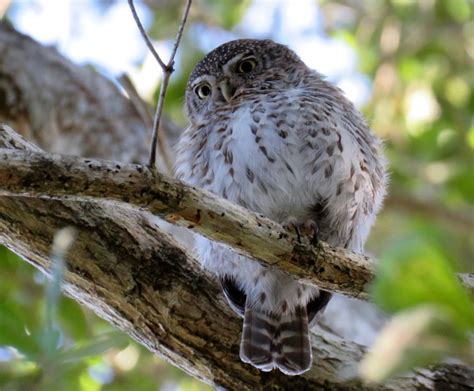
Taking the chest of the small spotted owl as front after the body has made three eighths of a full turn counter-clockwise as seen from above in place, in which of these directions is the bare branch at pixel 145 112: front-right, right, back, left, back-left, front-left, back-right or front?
left

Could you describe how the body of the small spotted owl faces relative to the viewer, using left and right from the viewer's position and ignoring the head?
facing the viewer
